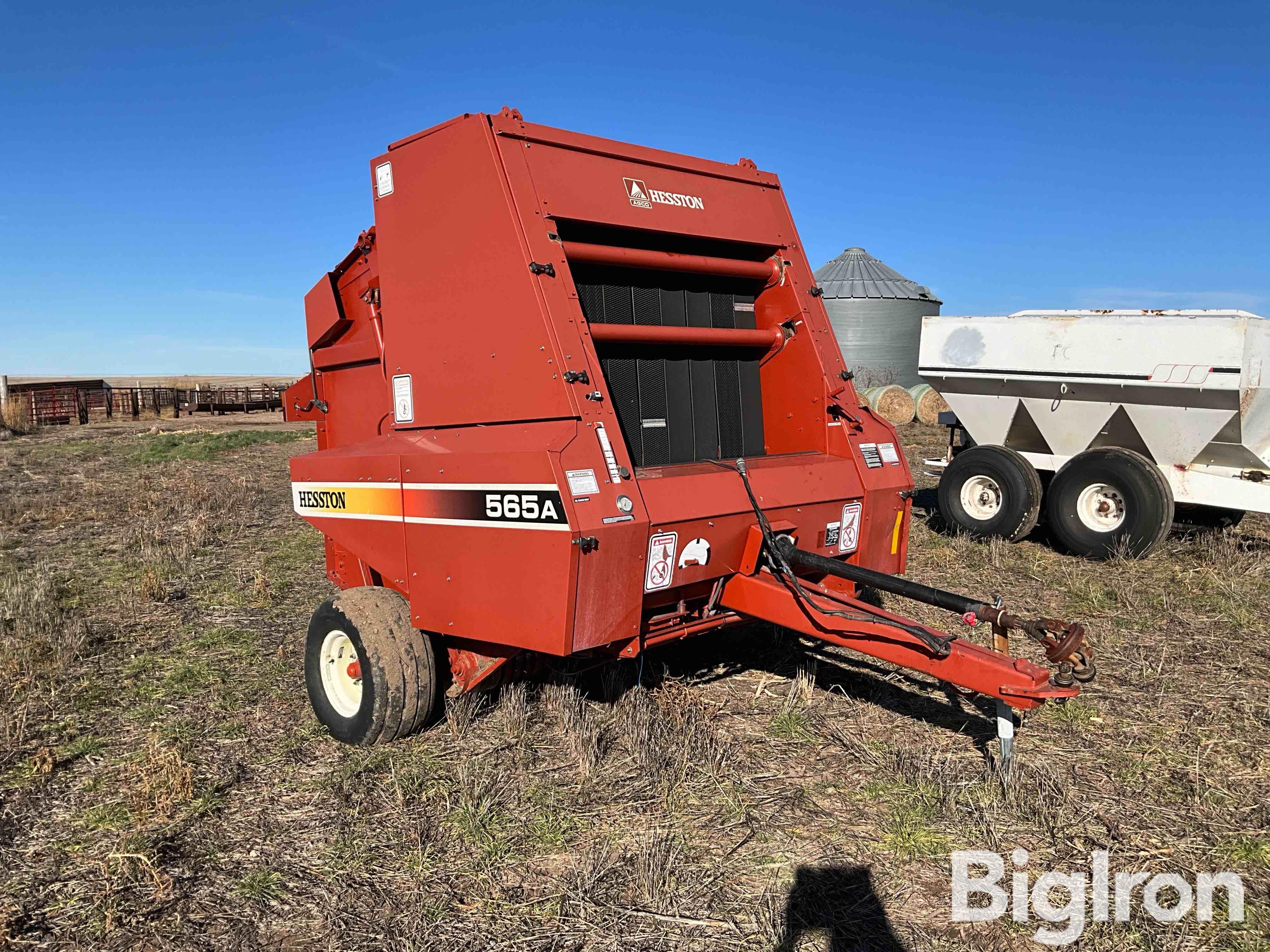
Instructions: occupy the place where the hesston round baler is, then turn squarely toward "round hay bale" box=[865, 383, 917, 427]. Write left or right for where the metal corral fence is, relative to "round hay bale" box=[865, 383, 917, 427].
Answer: left

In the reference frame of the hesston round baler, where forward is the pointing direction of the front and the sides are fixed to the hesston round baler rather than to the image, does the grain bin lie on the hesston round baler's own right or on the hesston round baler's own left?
on the hesston round baler's own left

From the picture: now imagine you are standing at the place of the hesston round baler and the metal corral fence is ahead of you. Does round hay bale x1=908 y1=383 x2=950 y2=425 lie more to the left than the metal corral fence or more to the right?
right

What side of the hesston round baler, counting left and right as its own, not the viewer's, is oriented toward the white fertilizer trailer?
left

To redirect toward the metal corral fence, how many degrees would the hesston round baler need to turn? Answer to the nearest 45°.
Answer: approximately 180°

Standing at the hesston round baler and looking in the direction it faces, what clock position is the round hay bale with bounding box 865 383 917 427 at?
The round hay bale is roughly at 8 o'clock from the hesston round baler.

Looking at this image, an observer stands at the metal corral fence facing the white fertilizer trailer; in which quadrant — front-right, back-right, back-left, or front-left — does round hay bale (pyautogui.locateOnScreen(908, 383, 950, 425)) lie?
front-left

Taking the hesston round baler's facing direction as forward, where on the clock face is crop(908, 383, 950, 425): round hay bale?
The round hay bale is roughly at 8 o'clock from the hesston round baler.

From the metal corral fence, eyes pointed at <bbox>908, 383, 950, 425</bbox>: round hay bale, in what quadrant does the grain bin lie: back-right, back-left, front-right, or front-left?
front-left

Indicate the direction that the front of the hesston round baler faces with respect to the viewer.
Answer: facing the viewer and to the right of the viewer
